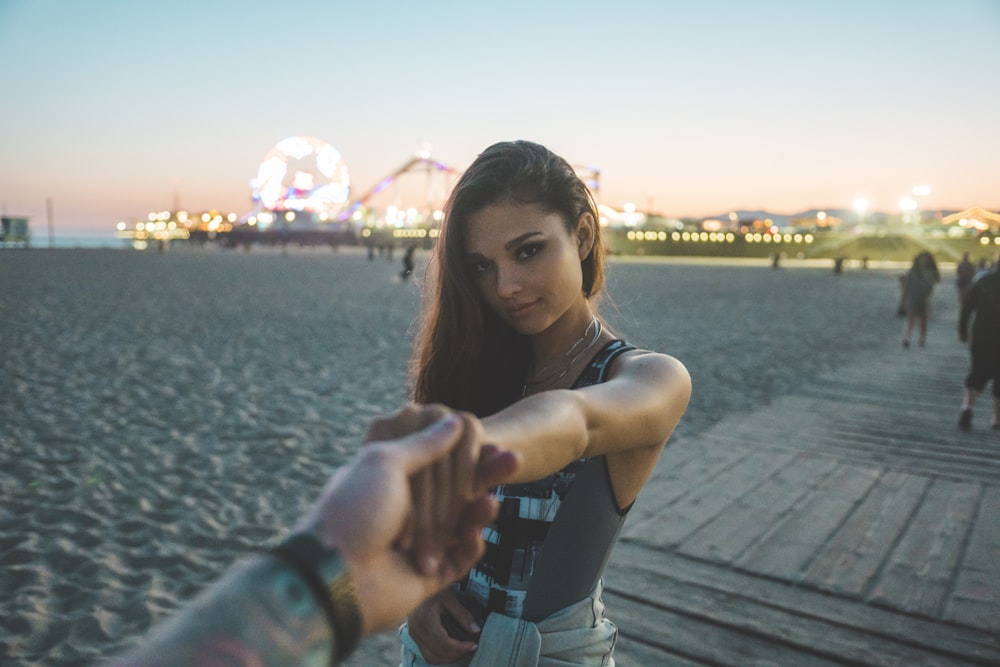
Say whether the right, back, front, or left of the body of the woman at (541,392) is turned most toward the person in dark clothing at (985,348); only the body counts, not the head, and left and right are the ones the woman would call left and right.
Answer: back

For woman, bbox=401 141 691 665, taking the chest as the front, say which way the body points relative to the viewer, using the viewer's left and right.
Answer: facing the viewer and to the left of the viewer

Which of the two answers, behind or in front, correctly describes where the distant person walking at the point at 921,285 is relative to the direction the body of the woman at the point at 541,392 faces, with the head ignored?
behind
